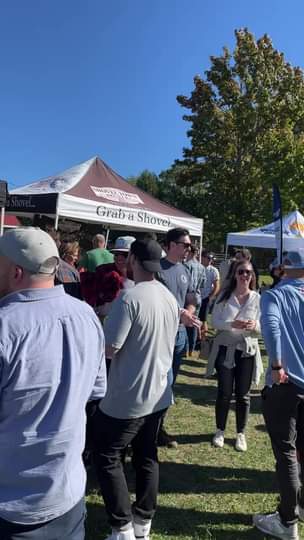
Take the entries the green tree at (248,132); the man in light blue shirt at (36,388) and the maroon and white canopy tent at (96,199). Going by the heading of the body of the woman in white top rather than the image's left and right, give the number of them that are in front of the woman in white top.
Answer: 1

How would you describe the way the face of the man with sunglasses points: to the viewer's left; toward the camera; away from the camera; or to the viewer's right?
to the viewer's right

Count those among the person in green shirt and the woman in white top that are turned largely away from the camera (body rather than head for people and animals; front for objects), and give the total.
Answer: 1

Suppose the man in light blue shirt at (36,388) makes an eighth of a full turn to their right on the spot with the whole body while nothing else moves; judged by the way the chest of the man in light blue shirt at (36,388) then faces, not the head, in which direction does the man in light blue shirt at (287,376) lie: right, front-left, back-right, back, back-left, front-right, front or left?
front-right

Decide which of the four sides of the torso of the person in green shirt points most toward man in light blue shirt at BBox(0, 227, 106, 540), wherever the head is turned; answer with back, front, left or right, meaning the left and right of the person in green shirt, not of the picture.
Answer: back

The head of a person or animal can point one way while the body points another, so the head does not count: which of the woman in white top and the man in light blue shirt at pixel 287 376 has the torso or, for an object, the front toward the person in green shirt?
the man in light blue shirt

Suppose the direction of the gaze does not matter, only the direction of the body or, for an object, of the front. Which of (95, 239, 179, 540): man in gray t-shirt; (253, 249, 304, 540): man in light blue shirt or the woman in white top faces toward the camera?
the woman in white top

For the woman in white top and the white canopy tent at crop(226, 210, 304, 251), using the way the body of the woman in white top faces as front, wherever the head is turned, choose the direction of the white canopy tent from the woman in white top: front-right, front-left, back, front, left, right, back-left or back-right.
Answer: back

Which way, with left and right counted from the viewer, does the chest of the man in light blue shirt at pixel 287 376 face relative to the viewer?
facing away from the viewer and to the left of the viewer

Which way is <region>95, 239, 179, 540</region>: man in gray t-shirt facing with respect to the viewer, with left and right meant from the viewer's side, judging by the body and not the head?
facing away from the viewer and to the left of the viewer

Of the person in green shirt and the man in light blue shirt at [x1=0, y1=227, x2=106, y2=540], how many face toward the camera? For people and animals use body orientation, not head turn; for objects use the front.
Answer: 0

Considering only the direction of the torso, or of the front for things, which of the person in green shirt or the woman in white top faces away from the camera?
the person in green shirt

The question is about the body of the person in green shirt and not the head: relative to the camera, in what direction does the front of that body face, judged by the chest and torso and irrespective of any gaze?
away from the camera

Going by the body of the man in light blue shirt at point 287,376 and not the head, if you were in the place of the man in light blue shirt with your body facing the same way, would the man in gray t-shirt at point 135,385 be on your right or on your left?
on your left

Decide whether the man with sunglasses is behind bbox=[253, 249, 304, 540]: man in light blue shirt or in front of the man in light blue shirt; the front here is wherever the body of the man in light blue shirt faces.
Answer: in front

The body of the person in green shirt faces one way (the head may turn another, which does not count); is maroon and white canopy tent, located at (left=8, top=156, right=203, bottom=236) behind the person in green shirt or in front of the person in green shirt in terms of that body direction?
in front
